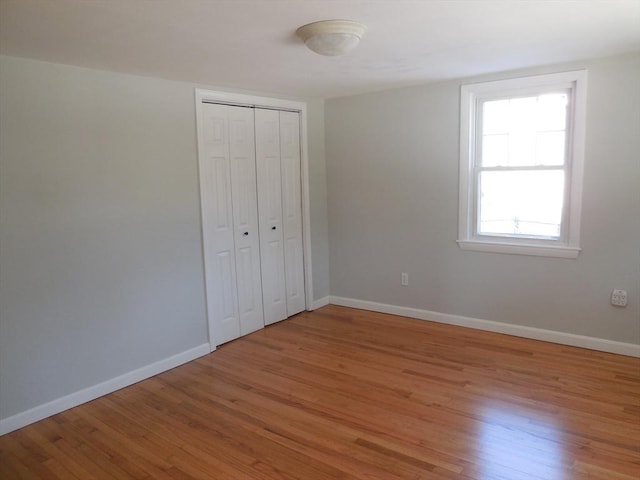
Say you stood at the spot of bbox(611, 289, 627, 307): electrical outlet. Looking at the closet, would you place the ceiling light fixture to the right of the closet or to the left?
left

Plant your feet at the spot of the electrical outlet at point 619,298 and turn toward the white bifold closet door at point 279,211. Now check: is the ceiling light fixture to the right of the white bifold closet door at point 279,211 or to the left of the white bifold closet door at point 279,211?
left

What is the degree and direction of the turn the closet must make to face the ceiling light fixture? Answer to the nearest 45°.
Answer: approximately 45° to its right

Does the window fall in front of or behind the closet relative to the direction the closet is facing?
in front

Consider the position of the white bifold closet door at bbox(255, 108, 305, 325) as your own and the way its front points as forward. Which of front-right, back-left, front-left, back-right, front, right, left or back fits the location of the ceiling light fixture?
front-right

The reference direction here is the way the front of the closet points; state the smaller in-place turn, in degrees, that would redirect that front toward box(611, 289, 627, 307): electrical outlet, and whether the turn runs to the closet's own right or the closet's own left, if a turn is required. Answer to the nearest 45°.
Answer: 0° — it already faces it

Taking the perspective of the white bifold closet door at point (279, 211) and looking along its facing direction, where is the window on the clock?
The window is roughly at 11 o'clock from the white bifold closet door.

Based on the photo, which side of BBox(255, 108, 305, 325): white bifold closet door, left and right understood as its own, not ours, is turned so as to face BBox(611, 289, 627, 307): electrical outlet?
front

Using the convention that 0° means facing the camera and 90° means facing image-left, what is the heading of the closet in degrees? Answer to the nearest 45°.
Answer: approximately 315°

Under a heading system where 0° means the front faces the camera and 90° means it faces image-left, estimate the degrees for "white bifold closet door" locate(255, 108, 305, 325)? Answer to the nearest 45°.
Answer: approximately 315°

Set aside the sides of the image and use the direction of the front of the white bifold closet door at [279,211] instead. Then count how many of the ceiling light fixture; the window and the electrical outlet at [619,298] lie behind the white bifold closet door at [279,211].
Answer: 0

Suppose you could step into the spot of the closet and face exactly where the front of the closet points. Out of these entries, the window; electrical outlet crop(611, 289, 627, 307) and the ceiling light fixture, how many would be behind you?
0

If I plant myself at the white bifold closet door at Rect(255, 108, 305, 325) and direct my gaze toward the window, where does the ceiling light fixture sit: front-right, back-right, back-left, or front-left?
front-right
